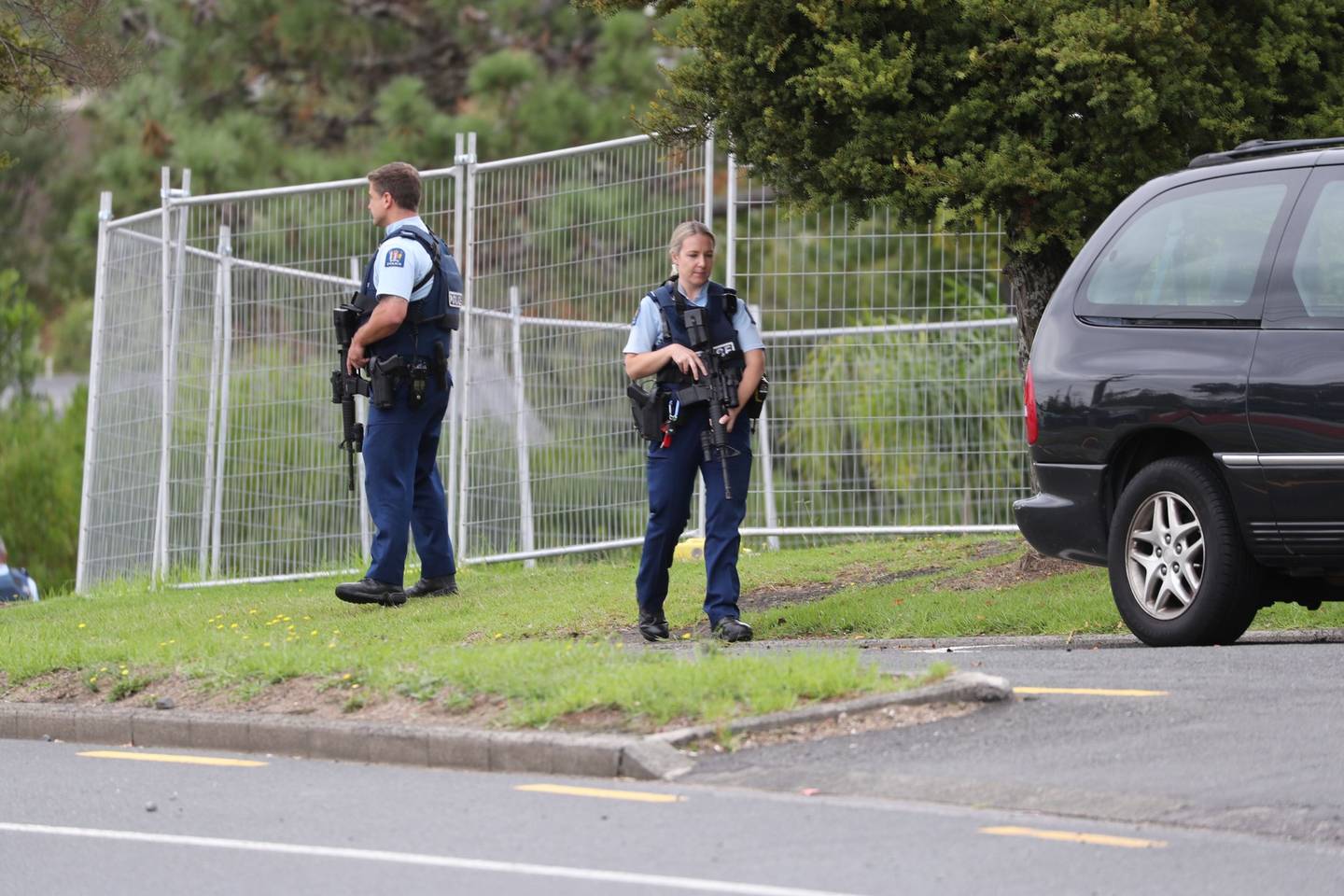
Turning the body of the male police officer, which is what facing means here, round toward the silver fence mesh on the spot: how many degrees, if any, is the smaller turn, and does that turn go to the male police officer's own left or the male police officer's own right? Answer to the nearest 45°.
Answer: approximately 135° to the male police officer's own right

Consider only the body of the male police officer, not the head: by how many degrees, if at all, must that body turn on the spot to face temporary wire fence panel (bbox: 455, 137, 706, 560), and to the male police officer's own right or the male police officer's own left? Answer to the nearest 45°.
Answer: approximately 135° to the male police officer's own right

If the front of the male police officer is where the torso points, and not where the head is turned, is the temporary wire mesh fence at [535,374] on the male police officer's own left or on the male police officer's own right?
on the male police officer's own right

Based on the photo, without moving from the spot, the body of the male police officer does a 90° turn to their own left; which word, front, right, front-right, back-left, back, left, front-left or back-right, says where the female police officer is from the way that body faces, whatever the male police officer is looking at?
front-left

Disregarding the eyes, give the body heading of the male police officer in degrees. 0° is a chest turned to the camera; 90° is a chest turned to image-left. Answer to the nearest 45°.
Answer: approximately 90°

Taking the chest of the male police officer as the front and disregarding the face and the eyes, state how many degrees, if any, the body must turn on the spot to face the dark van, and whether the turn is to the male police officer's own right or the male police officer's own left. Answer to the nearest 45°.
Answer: approximately 135° to the male police officer's own left

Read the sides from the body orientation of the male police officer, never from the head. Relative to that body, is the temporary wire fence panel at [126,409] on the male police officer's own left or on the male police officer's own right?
on the male police officer's own right

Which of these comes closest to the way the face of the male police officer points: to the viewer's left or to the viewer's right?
to the viewer's left

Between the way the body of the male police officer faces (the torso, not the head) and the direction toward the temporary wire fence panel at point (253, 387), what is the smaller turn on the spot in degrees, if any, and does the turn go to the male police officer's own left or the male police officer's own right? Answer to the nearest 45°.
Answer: approximately 90° to the male police officer's own right
